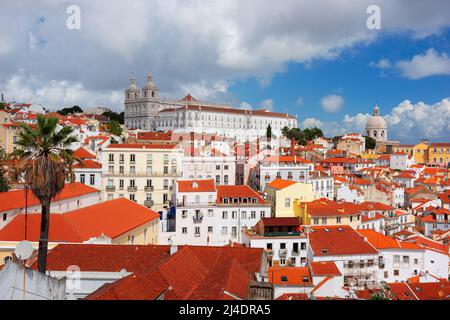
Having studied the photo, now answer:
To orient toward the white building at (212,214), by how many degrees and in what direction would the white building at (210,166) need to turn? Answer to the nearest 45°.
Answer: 0° — it already faces it

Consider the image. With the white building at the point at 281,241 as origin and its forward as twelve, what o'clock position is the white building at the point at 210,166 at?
the white building at the point at 210,166 is roughly at 5 o'clock from the white building at the point at 281,241.

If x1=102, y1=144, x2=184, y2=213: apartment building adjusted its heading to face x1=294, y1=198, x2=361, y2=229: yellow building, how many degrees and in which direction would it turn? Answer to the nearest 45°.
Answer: approximately 45° to its left

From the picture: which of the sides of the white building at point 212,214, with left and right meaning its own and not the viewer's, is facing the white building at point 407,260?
left

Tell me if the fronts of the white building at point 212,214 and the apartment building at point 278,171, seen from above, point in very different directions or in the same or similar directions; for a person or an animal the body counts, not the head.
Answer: same or similar directions

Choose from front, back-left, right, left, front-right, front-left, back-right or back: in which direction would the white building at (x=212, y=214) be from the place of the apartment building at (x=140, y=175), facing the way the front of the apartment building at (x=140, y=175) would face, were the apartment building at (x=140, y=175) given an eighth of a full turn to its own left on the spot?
front

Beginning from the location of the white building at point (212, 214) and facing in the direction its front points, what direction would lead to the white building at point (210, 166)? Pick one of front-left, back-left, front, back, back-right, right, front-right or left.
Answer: back

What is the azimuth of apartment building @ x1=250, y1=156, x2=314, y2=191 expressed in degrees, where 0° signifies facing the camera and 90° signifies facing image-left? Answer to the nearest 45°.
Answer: approximately 0°

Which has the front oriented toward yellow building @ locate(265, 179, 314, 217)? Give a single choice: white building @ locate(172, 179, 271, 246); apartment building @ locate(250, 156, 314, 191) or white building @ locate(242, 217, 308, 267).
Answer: the apartment building

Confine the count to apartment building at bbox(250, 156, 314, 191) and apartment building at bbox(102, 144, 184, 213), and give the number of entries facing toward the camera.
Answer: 2

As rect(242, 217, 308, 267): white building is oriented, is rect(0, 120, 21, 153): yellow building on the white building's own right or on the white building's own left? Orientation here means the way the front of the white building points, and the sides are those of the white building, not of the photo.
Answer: on the white building's own right

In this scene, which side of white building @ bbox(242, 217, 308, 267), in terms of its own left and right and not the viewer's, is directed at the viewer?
front

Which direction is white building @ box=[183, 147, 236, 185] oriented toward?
toward the camera

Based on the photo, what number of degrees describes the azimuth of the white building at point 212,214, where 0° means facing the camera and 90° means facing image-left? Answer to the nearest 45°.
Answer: approximately 0°

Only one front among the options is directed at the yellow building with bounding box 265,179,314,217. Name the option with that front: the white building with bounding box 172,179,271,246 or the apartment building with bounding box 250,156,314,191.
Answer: the apartment building

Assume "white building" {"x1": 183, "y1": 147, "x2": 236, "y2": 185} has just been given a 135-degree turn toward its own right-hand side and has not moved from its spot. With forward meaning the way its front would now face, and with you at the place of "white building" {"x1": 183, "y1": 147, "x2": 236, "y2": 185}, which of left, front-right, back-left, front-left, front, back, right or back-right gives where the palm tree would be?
back-left

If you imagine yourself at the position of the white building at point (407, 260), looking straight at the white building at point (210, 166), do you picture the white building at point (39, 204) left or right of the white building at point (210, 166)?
left
